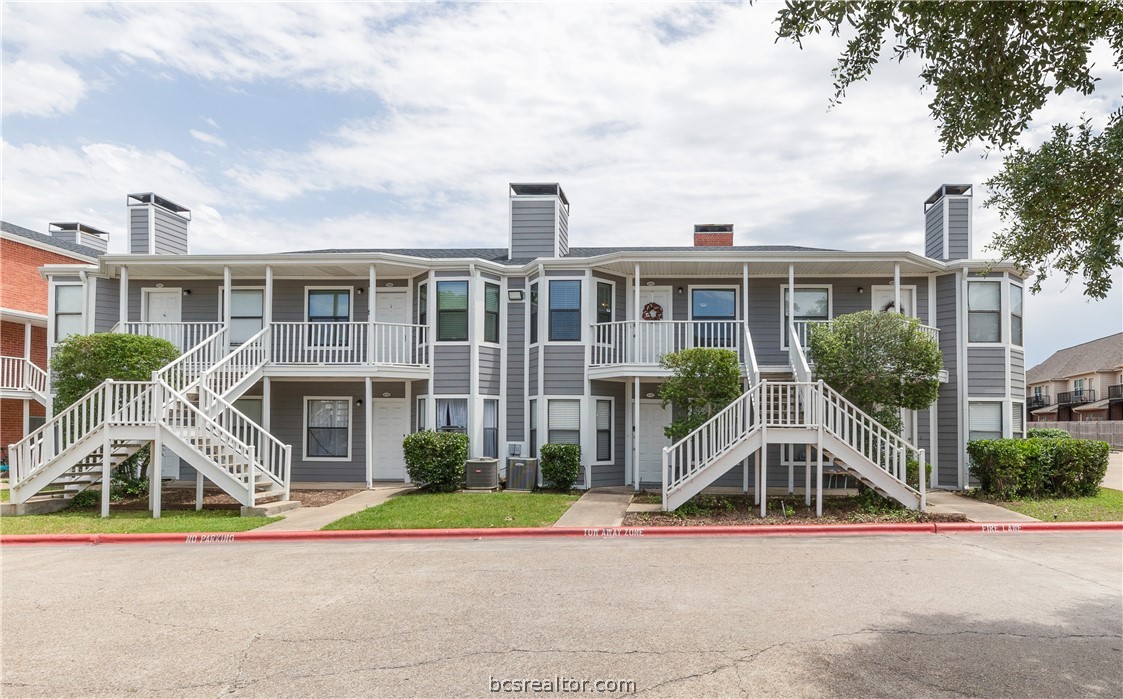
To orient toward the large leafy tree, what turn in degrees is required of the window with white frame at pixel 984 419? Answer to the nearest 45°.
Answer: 0° — it already faces it

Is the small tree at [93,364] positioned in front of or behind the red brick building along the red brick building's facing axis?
in front

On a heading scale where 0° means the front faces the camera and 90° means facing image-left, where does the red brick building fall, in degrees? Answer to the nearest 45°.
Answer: approximately 315°

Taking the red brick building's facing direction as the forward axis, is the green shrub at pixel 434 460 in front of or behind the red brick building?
in front

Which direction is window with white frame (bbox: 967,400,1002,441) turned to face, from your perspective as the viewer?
facing the viewer

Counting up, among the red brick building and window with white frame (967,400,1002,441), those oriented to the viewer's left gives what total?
0
